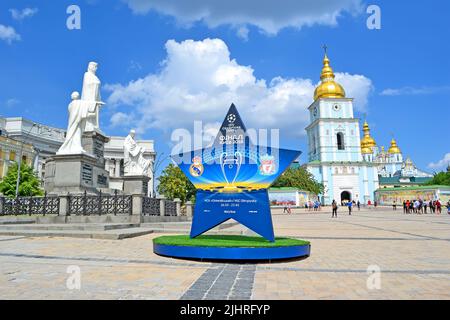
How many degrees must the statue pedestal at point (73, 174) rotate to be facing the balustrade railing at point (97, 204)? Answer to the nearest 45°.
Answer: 0° — it already faces it

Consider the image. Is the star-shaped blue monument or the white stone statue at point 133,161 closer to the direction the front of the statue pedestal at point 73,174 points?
the star-shaped blue monument

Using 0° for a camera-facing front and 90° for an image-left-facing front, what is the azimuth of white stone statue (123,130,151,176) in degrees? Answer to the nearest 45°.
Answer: approximately 315°

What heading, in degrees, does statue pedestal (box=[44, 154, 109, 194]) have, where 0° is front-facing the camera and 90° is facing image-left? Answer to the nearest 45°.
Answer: approximately 315°

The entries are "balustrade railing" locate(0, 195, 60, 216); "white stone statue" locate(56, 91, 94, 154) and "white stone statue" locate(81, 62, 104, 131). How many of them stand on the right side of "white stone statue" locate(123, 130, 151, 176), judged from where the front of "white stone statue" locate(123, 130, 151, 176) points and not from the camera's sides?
3

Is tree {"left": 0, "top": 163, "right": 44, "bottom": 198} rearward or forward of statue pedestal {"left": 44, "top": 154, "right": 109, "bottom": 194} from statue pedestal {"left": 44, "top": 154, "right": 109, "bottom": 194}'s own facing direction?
rearward
